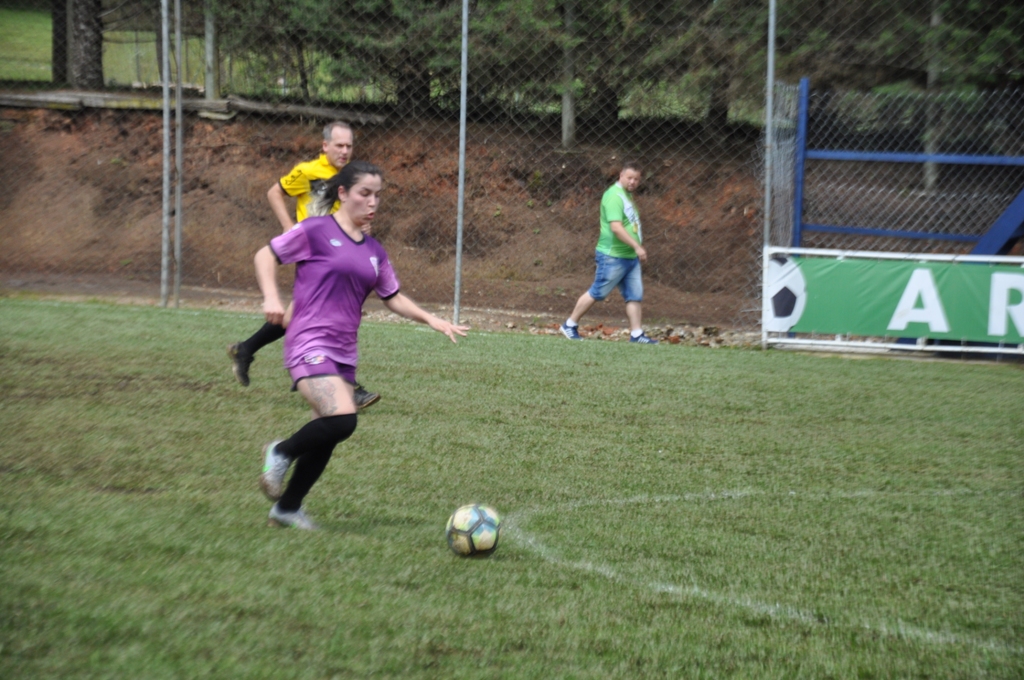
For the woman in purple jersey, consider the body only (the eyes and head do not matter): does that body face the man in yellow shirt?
no

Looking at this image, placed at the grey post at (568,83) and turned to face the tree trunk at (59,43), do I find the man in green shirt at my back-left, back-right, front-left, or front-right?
back-left

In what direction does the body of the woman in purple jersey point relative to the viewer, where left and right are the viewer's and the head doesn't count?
facing the viewer and to the right of the viewer

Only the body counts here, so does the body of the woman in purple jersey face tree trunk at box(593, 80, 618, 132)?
no

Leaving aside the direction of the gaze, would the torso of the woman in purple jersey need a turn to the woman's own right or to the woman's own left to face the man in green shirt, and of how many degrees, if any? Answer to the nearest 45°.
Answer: approximately 90° to the woman's own left

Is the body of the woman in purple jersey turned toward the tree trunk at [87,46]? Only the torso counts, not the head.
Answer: no

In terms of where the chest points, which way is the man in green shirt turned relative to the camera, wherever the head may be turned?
to the viewer's right

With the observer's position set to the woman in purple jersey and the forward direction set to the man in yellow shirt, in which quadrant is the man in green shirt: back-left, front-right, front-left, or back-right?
front-right

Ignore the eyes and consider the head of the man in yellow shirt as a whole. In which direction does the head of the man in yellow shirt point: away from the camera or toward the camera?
toward the camera

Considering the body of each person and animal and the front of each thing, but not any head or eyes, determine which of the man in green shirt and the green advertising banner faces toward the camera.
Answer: the green advertising banner

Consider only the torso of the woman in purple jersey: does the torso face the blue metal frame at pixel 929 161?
no

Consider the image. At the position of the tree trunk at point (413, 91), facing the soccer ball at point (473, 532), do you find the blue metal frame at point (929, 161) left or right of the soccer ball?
left

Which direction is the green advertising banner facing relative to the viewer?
toward the camera

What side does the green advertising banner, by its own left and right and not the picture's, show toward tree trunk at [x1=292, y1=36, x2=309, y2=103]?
right
